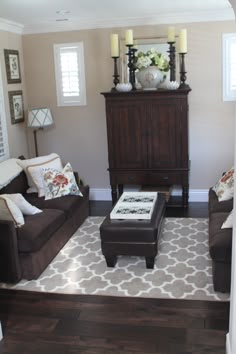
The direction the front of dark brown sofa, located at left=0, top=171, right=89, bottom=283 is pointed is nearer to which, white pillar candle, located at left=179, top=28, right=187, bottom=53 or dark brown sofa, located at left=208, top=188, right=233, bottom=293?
the dark brown sofa

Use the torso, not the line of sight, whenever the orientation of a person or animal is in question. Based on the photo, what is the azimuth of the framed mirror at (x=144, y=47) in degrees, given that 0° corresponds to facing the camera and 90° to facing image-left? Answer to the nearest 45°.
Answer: approximately 0°
